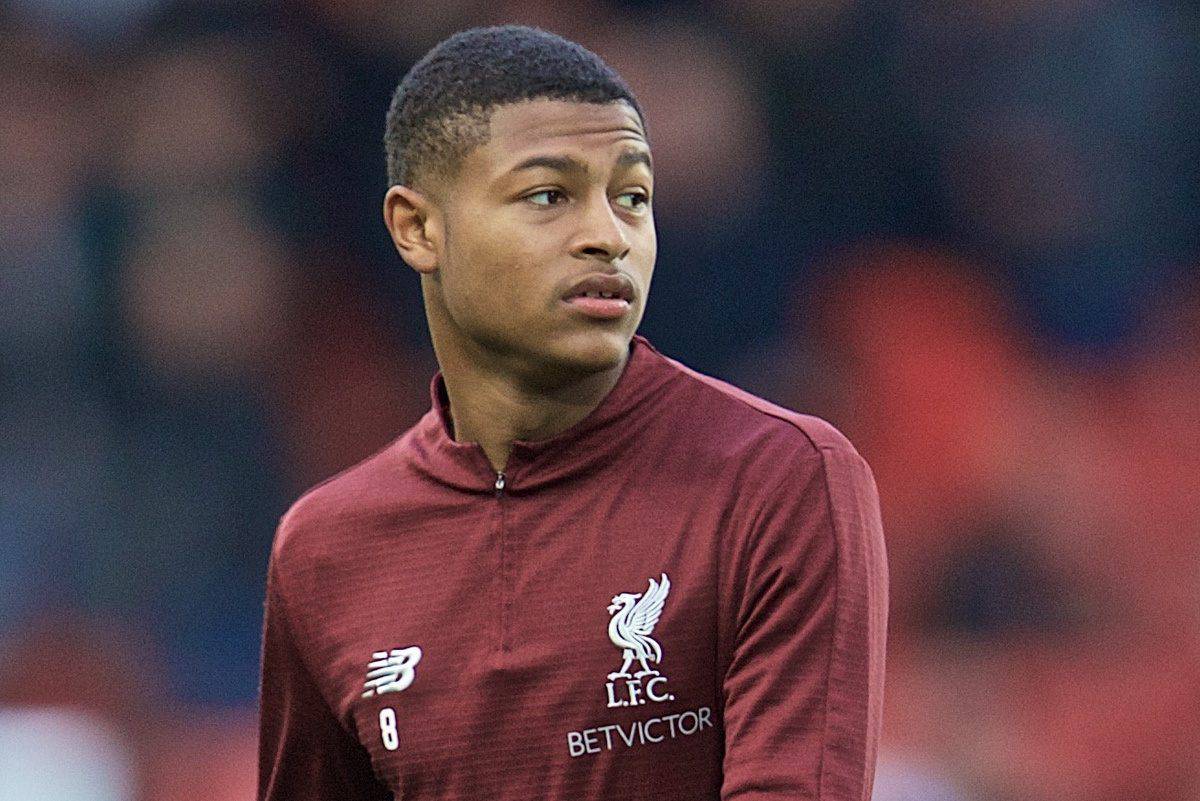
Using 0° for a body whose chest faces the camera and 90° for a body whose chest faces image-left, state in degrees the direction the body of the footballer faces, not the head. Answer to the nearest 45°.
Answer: approximately 0°
